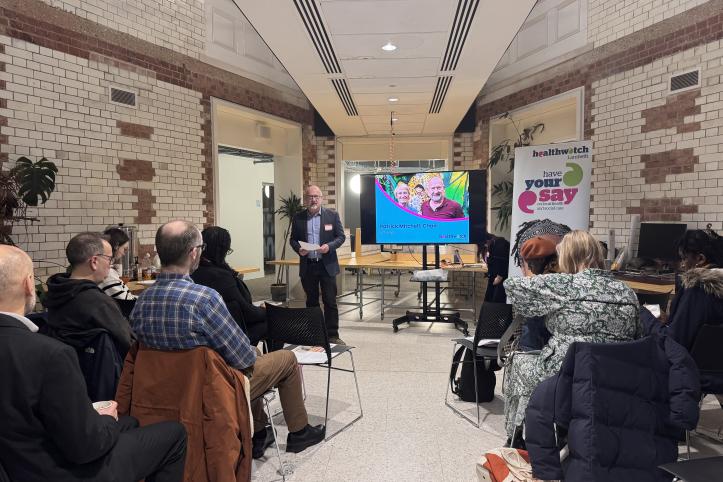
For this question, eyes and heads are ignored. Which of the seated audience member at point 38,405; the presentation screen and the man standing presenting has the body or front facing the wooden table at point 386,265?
the seated audience member

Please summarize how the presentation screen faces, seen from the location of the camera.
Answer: facing the viewer

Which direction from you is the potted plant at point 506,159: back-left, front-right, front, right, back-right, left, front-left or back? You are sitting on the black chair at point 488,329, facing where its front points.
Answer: front-right

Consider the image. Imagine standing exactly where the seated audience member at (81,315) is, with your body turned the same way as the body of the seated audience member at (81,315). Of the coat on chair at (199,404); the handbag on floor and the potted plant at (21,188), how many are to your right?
2

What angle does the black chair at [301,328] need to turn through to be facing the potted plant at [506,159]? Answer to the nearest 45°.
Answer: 0° — it already faces it

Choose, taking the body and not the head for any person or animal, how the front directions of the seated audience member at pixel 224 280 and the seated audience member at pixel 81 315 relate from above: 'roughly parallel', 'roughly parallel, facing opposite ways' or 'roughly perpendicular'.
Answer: roughly parallel

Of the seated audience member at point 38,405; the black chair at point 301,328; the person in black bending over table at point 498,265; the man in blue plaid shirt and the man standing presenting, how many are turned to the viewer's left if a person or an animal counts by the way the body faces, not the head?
1

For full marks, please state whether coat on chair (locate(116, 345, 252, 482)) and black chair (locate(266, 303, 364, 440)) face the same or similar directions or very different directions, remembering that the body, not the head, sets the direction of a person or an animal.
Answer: same or similar directions

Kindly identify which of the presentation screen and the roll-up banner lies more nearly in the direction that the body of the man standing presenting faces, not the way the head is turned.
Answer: the roll-up banner

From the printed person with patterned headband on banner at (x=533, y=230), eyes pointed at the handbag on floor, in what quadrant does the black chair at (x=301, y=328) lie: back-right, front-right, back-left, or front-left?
front-right

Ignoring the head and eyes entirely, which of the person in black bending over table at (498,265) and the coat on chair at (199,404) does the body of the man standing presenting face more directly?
the coat on chair

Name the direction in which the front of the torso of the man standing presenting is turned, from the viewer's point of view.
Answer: toward the camera

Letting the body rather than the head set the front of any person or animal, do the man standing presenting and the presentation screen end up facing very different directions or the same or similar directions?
same or similar directions

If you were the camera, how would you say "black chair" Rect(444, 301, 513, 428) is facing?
facing away from the viewer and to the left of the viewer

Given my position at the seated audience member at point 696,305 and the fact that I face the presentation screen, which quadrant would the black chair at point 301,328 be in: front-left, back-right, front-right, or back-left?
front-left

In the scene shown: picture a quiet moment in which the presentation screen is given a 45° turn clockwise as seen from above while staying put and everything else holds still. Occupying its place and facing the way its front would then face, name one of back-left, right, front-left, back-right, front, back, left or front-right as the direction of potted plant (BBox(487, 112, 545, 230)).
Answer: back
